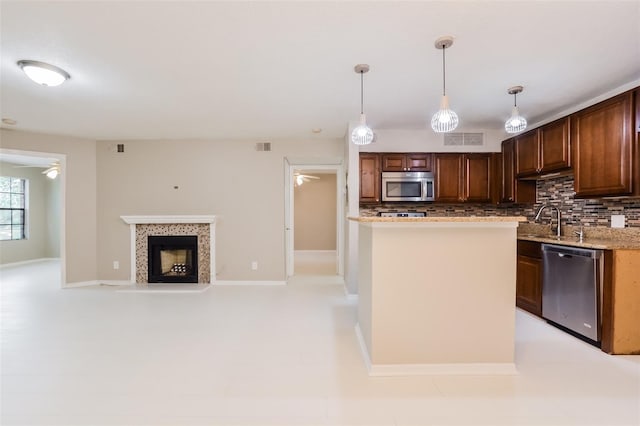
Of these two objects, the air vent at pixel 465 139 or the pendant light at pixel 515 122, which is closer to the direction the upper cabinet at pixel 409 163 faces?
the pendant light

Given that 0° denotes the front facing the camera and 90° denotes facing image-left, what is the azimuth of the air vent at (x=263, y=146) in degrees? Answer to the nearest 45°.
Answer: approximately 0°

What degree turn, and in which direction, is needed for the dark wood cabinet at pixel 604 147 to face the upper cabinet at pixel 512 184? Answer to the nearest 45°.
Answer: approximately 90° to its right

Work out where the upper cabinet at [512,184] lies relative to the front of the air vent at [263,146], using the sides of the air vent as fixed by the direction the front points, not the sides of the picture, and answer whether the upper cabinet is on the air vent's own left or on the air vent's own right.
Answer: on the air vent's own left

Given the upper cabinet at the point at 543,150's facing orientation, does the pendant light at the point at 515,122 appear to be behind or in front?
in front

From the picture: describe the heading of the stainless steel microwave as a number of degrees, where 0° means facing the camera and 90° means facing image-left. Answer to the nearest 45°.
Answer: approximately 0°

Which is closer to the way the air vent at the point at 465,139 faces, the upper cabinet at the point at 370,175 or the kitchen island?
the kitchen island
